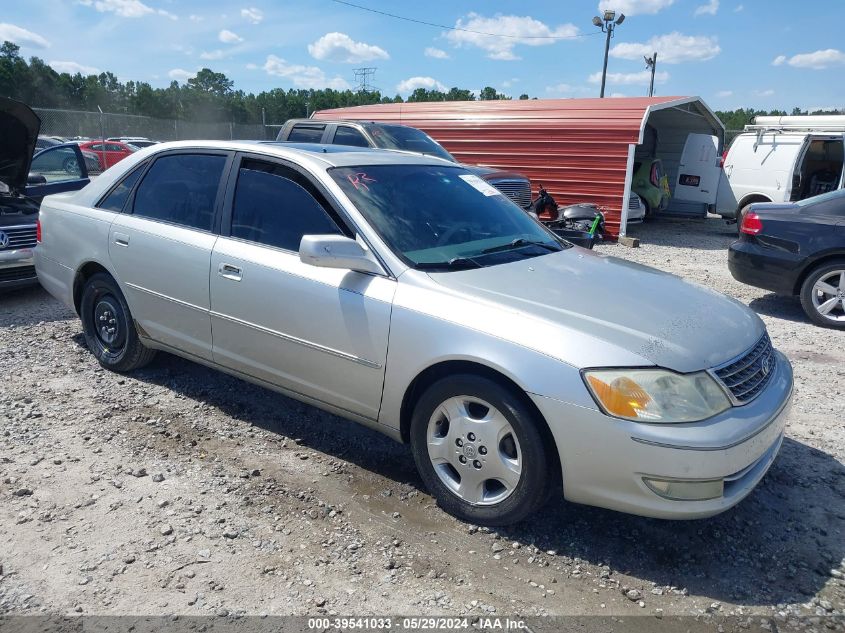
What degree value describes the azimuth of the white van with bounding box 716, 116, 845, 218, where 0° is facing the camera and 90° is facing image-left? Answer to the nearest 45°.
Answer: approximately 270°

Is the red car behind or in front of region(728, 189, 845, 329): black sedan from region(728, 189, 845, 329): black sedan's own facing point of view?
behind

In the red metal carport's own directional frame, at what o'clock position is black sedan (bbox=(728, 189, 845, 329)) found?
The black sedan is roughly at 1 o'clock from the red metal carport.

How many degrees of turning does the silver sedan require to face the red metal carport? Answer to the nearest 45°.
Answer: approximately 135° to its left

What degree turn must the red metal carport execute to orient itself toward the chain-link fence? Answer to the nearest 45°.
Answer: approximately 180°

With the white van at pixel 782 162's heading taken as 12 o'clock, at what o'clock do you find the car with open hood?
The car with open hood is roughly at 4 o'clock from the white van.

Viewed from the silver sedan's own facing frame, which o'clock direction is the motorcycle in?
The motorcycle is roughly at 8 o'clock from the silver sedan.

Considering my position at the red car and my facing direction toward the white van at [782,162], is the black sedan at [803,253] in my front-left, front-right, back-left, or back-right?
front-right

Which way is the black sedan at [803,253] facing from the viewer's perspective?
to the viewer's right

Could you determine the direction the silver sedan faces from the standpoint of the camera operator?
facing the viewer and to the right of the viewer
